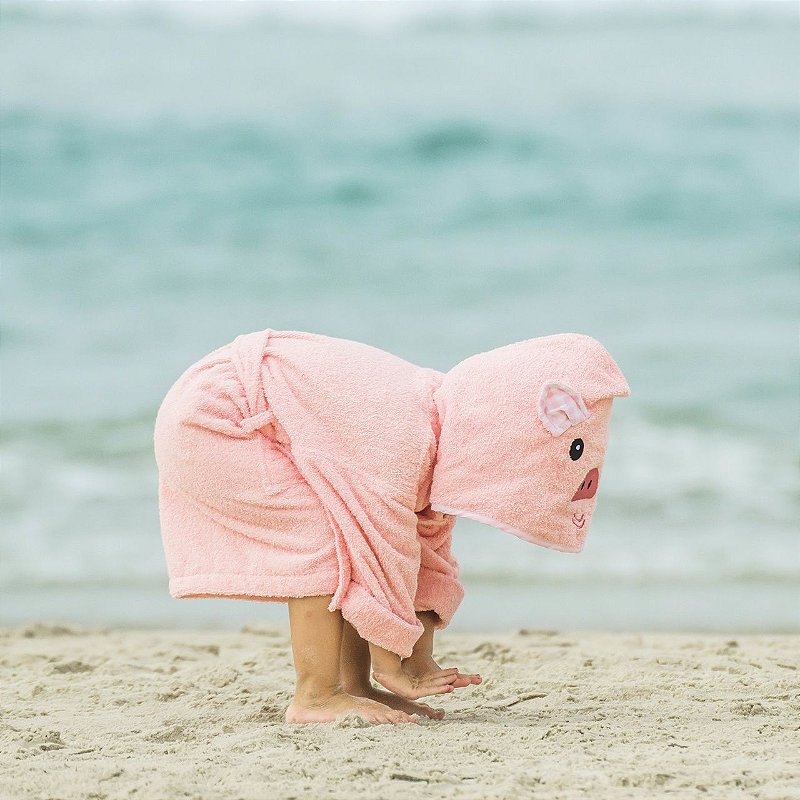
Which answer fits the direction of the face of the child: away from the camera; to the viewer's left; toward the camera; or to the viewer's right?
to the viewer's right

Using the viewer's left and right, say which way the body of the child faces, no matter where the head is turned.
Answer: facing to the right of the viewer
